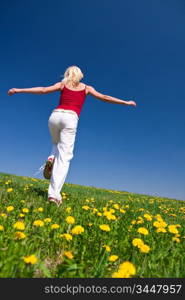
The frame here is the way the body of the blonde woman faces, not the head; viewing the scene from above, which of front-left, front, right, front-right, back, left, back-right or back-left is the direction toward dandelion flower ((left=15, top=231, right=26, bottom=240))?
back

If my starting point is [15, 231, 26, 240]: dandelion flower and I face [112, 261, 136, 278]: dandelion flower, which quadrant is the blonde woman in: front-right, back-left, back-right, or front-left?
back-left

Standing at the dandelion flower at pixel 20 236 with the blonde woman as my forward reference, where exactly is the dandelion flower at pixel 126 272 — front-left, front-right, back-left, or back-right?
back-right

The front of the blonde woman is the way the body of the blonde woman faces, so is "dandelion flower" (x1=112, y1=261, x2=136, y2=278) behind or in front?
behind

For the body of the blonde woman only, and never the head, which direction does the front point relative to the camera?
away from the camera
